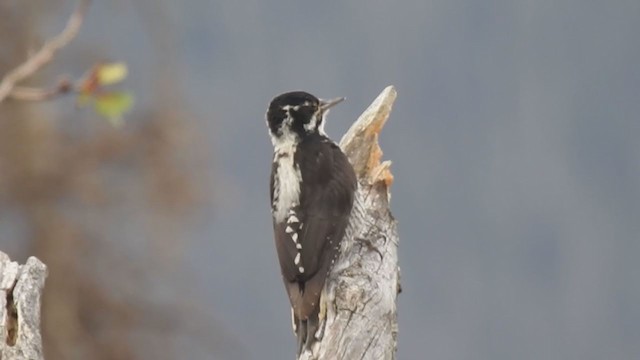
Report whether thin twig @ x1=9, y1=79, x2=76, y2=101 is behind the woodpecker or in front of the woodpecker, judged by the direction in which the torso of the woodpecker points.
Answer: behind

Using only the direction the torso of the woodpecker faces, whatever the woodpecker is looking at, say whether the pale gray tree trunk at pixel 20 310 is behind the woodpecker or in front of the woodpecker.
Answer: behind

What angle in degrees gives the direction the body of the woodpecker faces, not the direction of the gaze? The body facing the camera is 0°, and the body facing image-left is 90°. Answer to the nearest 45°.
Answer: approximately 225°
